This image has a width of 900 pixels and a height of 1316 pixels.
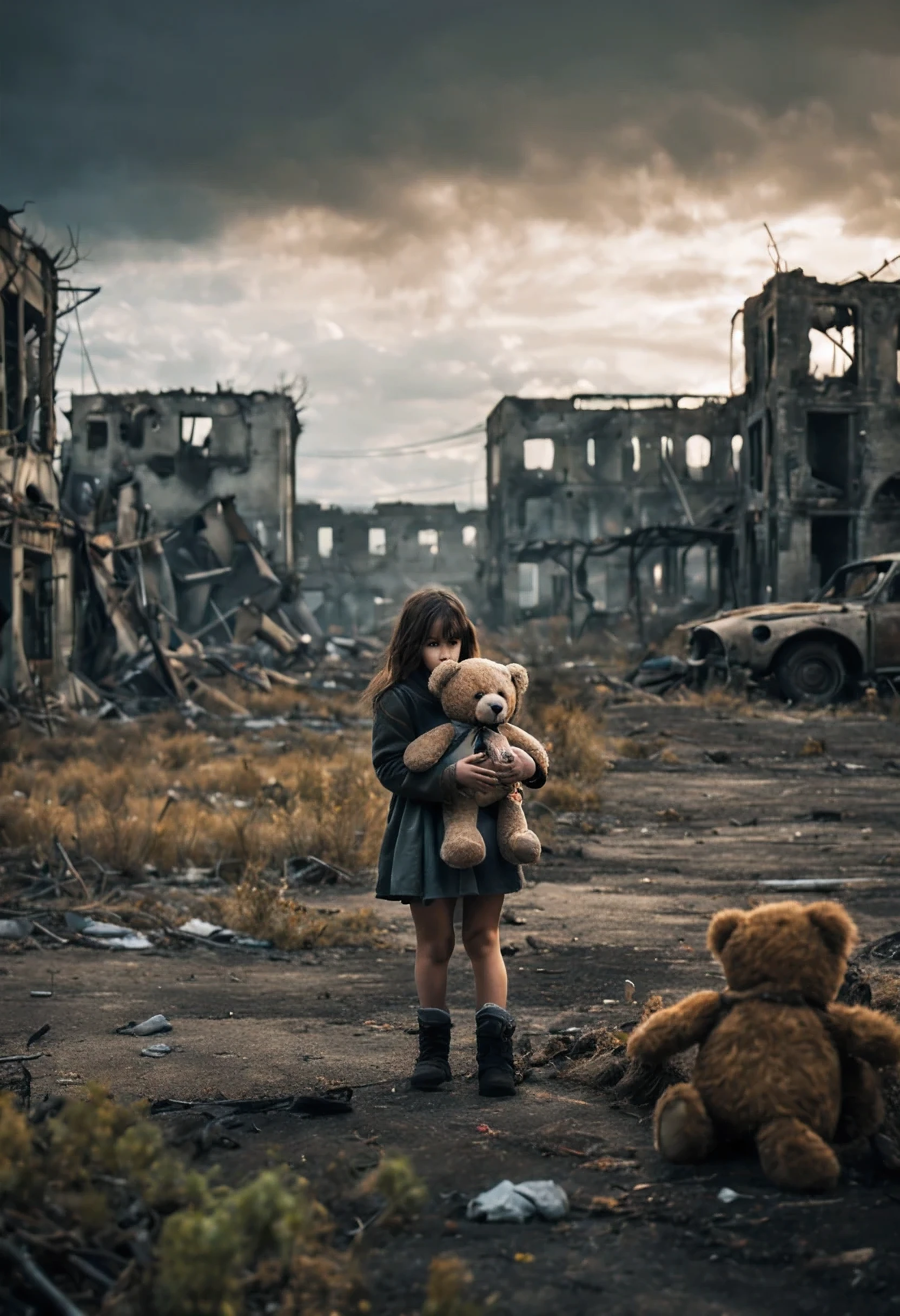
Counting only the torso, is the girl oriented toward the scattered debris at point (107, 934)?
no

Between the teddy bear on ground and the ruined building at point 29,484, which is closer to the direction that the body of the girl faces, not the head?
the teddy bear on ground

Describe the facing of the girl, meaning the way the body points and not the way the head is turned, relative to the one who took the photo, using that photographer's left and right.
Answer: facing the viewer and to the right of the viewer

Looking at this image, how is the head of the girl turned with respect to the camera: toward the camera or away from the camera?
toward the camera

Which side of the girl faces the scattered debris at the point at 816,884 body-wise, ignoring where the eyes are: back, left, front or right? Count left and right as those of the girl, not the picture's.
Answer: back

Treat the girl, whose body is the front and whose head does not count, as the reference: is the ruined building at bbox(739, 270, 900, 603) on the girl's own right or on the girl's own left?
on the girl's own left

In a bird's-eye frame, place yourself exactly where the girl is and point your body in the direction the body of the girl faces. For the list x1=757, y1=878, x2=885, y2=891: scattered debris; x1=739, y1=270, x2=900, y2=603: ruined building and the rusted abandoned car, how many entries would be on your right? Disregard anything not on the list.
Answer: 0

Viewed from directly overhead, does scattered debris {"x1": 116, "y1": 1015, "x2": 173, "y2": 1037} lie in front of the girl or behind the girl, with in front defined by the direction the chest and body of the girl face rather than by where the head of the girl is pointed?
behind

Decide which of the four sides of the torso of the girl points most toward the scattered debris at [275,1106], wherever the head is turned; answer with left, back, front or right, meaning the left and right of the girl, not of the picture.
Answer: right

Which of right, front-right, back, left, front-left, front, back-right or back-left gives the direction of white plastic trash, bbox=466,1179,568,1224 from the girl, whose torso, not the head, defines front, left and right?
front-right

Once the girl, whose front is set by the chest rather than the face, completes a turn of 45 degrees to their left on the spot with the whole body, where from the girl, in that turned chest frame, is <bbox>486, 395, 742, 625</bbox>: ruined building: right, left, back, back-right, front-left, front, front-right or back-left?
left

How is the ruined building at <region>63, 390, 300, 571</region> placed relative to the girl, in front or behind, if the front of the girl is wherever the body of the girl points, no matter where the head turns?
behind

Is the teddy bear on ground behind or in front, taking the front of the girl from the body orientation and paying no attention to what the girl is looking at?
in front

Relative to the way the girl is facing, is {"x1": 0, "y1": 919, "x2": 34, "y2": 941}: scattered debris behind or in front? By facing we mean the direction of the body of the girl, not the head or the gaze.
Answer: behind
